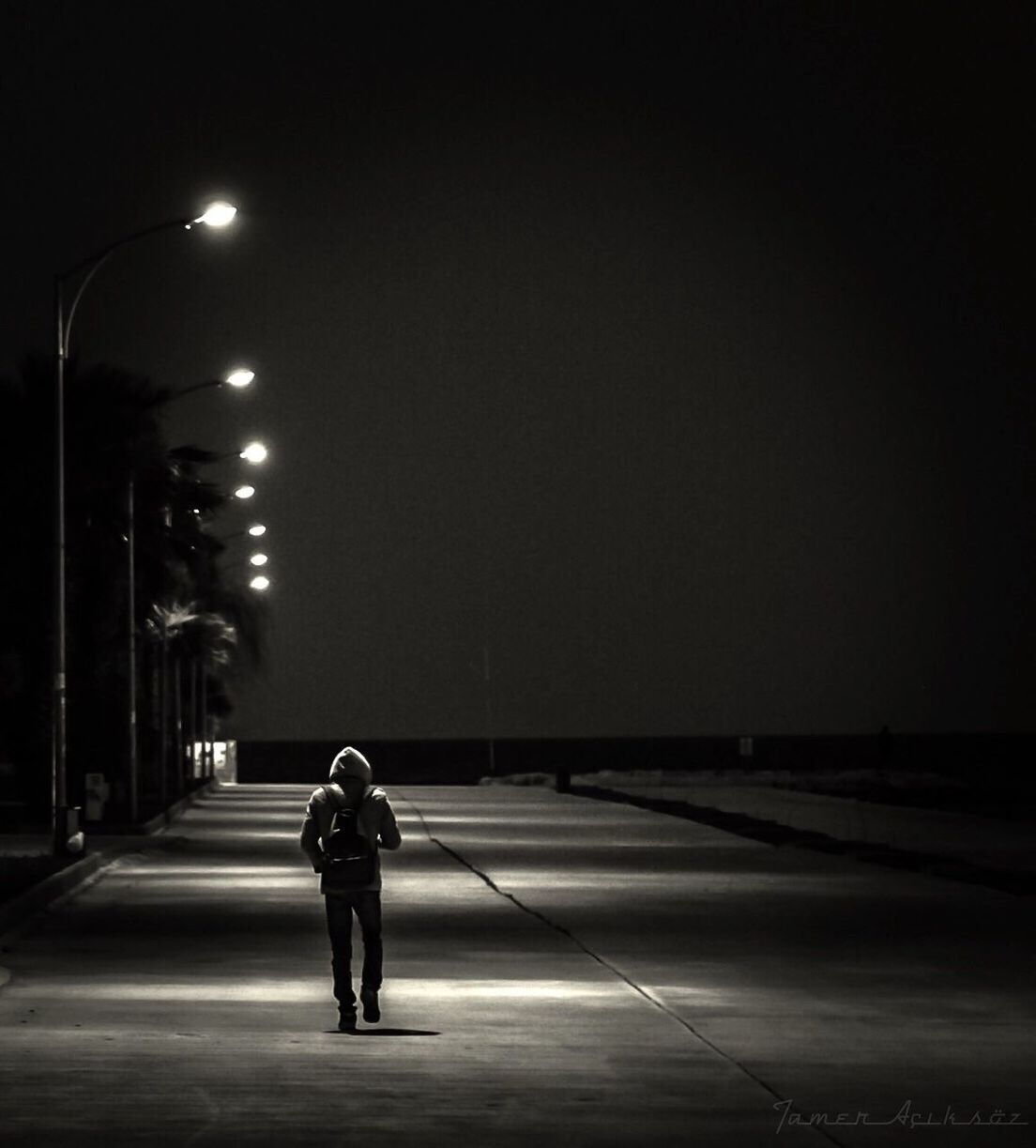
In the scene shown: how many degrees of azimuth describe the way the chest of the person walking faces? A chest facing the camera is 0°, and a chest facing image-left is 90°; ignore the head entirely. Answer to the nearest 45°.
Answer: approximately 180°

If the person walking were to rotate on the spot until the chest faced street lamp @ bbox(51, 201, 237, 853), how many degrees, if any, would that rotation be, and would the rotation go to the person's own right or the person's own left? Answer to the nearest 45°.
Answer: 0° — they already face it
